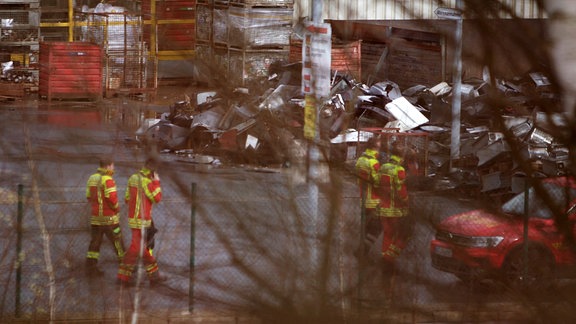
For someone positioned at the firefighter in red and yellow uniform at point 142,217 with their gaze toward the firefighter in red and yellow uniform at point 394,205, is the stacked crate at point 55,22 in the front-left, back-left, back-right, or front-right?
back-left

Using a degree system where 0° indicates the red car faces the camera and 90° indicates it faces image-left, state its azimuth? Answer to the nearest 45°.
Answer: approximately 45°

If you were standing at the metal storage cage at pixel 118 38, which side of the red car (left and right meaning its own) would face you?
right

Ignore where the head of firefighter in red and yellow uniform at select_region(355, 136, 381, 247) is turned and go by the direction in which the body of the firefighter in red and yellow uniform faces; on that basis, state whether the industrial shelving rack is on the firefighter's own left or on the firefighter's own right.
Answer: on the firefighter's own left

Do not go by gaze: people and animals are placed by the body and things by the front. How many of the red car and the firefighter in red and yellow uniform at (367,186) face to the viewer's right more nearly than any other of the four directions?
1

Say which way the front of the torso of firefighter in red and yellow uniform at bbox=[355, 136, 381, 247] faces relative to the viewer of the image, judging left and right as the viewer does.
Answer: facing to the right of the viewer

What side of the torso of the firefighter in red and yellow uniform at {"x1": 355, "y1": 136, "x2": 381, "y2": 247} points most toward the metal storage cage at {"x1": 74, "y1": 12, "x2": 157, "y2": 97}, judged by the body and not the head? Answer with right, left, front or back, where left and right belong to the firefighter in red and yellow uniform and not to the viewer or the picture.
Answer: left
